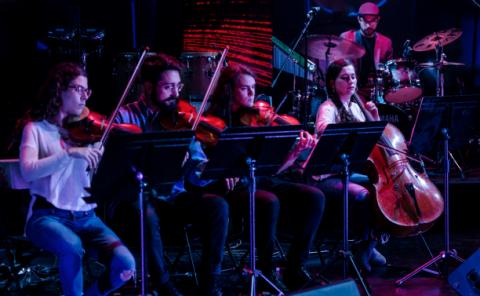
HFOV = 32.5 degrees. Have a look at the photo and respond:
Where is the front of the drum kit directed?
toward the camera

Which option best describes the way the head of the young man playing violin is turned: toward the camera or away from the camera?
toward the camera

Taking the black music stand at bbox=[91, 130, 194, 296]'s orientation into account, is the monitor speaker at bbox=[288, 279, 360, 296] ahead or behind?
behind

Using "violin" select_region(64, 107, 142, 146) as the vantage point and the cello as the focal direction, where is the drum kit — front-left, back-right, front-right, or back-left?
front-left

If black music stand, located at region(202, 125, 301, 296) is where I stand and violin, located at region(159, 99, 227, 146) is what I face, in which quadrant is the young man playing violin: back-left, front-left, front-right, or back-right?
front-right

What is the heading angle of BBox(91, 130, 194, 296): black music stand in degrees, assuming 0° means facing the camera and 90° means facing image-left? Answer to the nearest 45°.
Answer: approximately 135°

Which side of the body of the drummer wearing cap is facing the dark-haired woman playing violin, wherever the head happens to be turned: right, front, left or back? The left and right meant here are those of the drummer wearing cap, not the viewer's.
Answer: front

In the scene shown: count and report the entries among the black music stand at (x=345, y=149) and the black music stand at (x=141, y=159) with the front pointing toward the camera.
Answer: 0

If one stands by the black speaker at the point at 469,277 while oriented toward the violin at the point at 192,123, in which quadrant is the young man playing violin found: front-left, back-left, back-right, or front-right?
front-right

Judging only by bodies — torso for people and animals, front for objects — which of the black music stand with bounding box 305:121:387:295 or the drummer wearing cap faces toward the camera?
the drummer wearing cap

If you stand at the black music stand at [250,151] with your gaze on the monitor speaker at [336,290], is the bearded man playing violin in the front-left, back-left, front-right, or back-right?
back-right

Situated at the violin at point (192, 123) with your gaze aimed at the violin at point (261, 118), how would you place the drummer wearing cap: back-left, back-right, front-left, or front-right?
front-left

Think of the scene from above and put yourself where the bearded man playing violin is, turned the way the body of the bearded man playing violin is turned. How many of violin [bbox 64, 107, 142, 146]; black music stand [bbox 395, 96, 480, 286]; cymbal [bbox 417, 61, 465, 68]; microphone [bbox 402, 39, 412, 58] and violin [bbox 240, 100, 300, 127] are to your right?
1

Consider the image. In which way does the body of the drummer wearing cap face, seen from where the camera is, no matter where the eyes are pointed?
toward the camera

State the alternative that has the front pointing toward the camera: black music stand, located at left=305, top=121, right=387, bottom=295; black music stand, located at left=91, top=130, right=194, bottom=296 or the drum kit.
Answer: the drum kit

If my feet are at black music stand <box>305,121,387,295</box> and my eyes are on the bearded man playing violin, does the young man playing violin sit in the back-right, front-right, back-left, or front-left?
front-right
